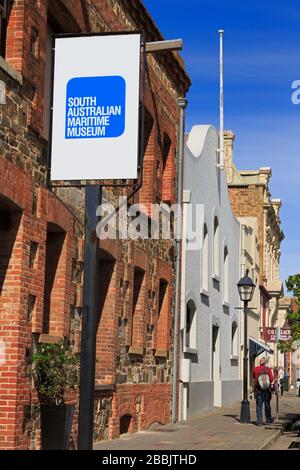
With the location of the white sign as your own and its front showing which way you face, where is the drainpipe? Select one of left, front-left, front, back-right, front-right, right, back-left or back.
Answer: back

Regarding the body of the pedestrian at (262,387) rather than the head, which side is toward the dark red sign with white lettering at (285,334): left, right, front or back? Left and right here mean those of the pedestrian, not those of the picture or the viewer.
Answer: front

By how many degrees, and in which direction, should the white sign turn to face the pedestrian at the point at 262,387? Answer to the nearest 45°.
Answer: approximately 180°

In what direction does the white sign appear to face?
toward the camera

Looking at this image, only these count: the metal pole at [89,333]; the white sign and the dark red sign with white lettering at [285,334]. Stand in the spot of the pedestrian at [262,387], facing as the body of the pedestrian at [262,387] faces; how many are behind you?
2

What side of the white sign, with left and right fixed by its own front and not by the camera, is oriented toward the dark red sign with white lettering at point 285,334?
back

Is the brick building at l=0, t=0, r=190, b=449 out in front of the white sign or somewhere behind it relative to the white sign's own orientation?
behind

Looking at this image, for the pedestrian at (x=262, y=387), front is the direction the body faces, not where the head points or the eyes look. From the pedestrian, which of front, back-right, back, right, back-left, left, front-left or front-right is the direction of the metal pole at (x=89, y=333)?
back

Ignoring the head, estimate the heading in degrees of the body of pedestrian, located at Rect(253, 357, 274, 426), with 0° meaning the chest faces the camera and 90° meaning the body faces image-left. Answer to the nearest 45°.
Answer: approximately 180°

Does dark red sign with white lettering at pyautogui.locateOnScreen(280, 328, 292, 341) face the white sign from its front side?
yes

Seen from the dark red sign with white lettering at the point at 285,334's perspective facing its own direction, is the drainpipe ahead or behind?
ahead

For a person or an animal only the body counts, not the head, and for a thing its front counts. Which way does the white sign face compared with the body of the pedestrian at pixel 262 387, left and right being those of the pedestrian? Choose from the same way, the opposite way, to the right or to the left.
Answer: the opposite way

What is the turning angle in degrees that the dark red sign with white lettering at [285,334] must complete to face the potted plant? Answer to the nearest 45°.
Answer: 0° — it already faces it

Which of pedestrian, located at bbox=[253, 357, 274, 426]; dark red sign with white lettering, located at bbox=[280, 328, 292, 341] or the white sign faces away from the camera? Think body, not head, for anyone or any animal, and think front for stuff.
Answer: the pedestrian

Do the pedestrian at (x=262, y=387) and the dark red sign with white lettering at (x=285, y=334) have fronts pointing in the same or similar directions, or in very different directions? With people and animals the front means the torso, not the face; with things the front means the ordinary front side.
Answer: very different directions

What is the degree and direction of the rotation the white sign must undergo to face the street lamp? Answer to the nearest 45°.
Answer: approximately 180°
